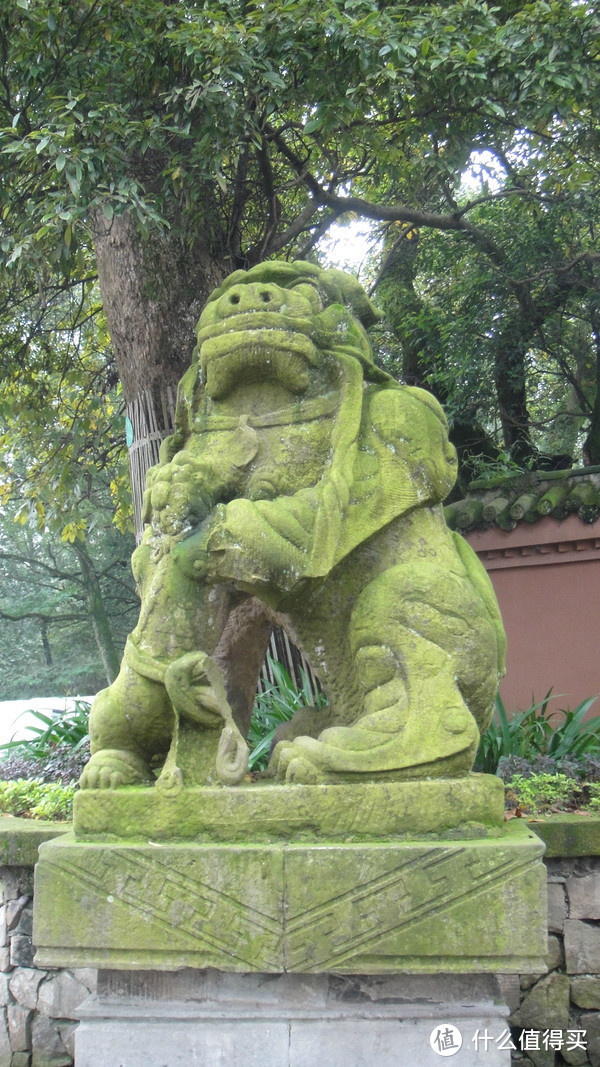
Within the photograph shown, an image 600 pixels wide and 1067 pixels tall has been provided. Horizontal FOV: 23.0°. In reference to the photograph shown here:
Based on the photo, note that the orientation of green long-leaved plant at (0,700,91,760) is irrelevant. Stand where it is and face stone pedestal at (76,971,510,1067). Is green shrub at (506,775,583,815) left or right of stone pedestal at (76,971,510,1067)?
left

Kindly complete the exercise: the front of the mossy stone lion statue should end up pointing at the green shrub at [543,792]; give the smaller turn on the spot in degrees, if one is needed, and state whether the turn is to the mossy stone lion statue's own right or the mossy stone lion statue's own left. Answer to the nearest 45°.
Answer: approximately 180°

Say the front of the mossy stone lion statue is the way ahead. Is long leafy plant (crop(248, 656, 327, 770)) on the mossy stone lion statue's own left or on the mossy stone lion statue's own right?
on the mossy stone lion statue's own right

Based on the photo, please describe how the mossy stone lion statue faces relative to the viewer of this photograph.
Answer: facing the viewer and to the left of the viewer

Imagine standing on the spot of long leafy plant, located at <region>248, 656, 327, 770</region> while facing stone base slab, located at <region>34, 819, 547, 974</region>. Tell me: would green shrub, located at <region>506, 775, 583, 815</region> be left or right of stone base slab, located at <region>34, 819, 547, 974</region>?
left

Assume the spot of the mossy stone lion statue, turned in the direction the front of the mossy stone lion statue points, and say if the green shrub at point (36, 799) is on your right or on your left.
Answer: on your right

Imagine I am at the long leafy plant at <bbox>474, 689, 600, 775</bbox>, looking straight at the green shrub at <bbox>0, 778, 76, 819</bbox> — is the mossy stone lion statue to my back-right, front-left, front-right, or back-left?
front-left

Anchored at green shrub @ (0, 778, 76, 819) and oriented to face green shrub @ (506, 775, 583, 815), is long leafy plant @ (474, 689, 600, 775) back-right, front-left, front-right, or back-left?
front-left
